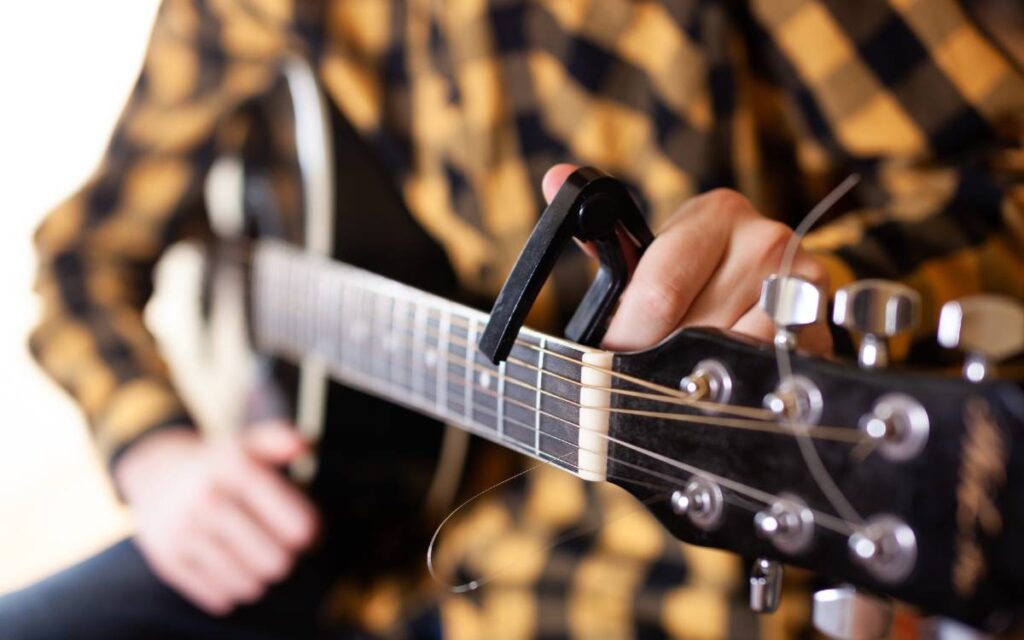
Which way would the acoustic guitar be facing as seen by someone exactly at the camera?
facing the viewer and to the left of the viewer
